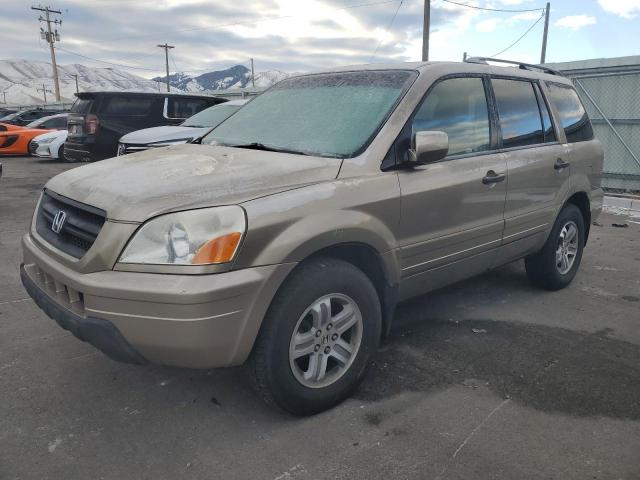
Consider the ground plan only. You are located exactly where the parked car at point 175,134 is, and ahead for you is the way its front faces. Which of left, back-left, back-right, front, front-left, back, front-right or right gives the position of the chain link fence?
back-left

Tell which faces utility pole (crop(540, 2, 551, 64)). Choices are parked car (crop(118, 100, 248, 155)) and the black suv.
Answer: the black suv

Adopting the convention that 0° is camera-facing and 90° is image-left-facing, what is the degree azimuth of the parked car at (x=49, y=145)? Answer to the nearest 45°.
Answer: approximately 45°

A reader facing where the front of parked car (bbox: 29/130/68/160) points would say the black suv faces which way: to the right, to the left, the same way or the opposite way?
the opposite way

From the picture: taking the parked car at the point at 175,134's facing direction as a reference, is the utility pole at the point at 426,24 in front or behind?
behind

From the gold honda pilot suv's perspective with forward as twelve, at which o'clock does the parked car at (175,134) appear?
The parked car is roughly at 4 o'clock from the gold honda pilot suv.

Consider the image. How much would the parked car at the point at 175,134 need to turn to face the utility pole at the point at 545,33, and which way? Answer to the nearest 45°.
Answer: approximately 180°

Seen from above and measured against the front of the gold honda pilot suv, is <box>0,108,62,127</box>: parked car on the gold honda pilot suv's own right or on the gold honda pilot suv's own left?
on the gold honda pilot suv's own right
